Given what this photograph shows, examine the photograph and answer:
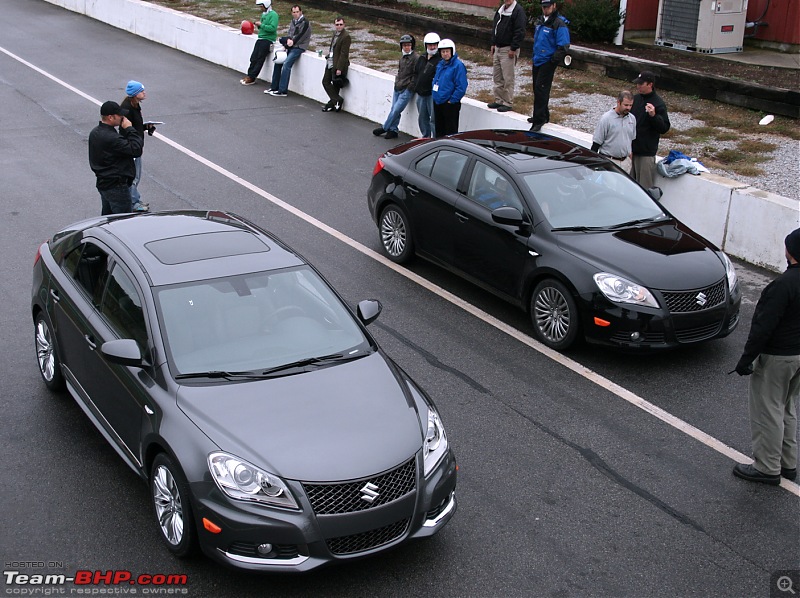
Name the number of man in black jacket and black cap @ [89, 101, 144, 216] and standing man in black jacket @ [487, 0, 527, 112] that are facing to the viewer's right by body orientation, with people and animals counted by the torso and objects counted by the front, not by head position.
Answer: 1

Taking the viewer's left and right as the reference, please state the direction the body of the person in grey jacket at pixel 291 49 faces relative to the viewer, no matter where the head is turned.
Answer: facing the viewer and to the left of the viewer

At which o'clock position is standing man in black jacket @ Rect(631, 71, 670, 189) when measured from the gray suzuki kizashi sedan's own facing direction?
The standing man in black jacket is roughly at 9 o'clock from the gray suzuki kizashi sedan.

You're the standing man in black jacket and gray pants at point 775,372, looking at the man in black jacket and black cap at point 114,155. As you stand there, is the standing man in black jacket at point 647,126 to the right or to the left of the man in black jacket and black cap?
right

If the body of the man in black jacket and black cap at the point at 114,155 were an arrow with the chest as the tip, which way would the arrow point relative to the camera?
to the viewer's right

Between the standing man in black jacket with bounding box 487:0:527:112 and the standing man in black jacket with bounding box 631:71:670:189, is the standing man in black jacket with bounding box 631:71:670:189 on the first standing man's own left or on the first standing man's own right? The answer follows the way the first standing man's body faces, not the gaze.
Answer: on the first standing man's own left

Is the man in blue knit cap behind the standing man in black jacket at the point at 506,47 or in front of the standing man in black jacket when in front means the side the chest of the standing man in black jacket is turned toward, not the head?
in front

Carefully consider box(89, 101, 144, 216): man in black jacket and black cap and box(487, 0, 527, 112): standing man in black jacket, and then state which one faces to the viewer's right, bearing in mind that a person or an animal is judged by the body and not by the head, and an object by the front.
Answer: the man in black jacket and black cap

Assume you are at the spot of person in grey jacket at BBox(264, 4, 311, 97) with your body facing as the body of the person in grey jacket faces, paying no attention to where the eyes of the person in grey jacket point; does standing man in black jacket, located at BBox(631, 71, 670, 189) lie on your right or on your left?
on your left

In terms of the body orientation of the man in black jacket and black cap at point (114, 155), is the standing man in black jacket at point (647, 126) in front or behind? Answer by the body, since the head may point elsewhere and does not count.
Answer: in front

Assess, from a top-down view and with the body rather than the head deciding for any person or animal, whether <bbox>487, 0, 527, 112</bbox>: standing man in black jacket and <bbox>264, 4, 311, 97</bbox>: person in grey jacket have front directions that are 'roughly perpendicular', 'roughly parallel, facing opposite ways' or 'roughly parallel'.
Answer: roughly parallel
